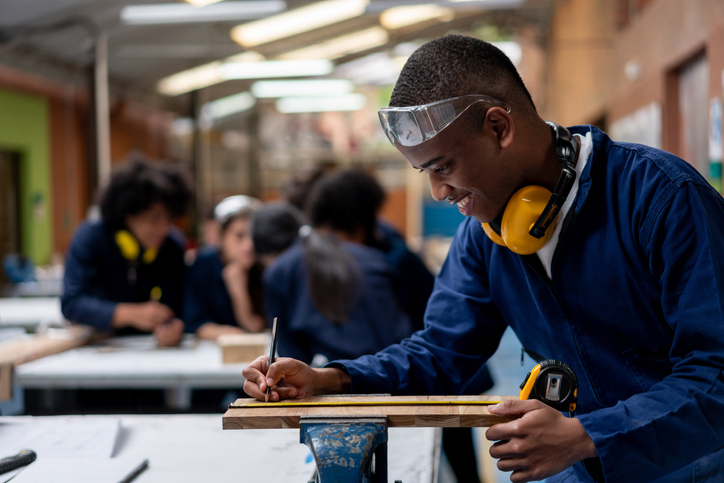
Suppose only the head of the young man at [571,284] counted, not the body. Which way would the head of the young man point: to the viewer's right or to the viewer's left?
to the viewer's left

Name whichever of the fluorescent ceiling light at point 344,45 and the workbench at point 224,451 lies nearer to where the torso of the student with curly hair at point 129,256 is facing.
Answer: the workbench

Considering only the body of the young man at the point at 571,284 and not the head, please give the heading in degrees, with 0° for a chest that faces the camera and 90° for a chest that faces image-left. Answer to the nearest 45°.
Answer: approximately 45°

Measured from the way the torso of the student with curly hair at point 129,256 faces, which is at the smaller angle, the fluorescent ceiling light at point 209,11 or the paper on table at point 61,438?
the paper on table

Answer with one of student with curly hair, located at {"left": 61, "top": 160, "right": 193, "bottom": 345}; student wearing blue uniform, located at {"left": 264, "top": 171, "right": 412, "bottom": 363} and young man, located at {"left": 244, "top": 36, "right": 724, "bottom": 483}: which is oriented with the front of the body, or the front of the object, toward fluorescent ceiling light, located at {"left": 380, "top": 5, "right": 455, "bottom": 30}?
the student wearing blue uniform

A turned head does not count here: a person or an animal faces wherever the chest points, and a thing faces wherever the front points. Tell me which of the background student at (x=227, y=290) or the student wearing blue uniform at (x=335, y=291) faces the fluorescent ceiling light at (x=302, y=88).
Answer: the student wearing blue uniform

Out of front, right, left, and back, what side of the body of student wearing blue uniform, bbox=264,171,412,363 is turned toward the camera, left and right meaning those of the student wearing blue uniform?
back

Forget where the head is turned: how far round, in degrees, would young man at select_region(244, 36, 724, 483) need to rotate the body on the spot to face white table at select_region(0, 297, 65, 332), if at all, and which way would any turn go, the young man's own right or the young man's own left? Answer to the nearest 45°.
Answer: approximately 90° to the young man's own right
